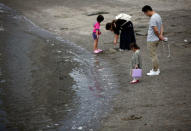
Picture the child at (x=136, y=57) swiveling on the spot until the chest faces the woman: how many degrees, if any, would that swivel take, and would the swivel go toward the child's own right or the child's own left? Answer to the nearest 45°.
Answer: approximately 90° to the child's own right

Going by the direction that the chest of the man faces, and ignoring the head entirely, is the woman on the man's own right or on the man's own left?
on the man's own right

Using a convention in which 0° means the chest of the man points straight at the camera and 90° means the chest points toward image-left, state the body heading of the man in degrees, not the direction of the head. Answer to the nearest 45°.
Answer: approximately 90°

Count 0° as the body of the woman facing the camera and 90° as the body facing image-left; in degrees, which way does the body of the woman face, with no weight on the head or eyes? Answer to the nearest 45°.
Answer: approximately 90°

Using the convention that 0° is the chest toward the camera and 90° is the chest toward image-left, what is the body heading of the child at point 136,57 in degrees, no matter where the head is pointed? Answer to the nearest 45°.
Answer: approximately 90°

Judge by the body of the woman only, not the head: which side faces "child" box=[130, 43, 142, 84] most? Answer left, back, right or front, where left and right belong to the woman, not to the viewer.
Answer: left
